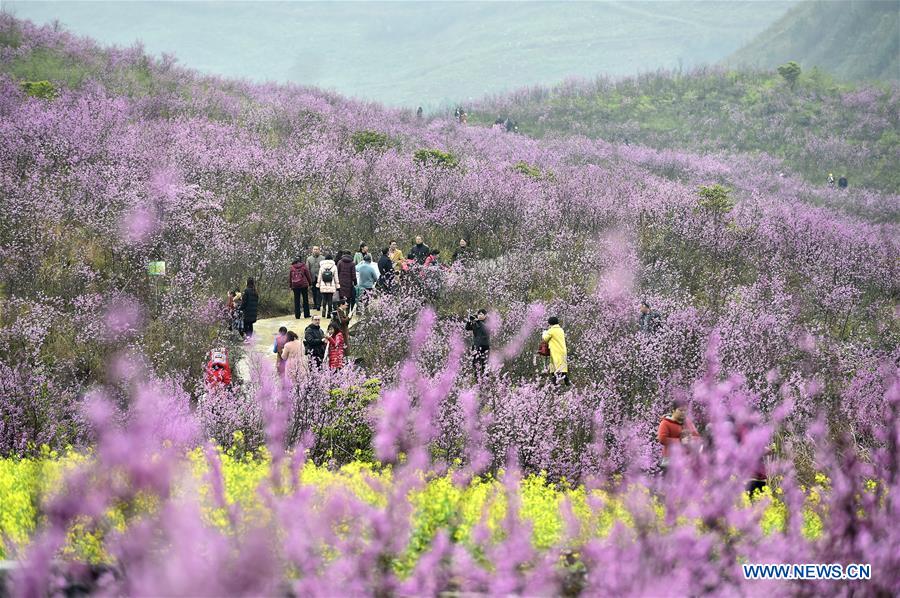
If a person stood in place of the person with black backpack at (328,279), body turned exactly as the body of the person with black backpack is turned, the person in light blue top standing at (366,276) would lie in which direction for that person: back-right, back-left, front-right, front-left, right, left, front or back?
right

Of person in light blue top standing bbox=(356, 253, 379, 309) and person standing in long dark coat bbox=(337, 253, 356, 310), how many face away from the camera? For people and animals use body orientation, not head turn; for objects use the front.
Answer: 2

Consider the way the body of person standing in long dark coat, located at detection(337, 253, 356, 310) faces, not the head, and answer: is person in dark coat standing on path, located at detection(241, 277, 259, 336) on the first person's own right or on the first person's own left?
on the first person's own left

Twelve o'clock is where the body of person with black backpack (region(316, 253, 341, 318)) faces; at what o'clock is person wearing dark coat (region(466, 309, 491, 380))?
The person wearing dark coat is roughly at 5 o'clock from the person with black backpack.

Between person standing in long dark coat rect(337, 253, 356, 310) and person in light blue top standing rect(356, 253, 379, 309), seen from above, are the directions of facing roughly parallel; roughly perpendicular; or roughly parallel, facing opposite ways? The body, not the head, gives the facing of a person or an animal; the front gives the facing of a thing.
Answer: roughly parallel

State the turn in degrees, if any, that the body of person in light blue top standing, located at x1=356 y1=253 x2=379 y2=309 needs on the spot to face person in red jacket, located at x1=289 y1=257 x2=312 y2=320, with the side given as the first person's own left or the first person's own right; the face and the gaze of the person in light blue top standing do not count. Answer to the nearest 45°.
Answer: approximately 90° to the first person's own left

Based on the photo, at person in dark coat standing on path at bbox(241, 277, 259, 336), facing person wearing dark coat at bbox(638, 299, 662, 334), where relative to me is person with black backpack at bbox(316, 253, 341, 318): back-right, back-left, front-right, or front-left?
front-left

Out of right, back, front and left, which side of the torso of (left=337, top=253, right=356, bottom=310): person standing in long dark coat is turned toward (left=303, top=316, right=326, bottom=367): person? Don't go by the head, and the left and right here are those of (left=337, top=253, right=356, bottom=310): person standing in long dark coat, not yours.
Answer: back

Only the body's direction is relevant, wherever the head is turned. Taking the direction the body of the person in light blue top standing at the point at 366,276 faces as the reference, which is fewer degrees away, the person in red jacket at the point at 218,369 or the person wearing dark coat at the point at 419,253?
the person wearing dark coat

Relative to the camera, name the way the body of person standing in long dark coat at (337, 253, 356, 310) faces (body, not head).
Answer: away from the camera

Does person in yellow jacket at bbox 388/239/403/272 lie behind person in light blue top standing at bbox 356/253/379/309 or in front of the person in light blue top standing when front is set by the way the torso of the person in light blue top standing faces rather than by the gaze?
in front

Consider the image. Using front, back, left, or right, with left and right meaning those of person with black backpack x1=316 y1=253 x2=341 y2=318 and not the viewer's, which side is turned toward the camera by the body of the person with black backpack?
back

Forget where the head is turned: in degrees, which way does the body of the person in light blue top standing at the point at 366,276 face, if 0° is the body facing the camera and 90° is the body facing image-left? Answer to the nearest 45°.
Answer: approximately 180°

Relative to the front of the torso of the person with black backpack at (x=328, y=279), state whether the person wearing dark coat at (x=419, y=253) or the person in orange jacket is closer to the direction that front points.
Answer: the person wearing dark coat

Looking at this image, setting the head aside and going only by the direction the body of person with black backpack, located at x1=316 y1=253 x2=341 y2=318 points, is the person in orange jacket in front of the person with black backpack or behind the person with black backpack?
behind

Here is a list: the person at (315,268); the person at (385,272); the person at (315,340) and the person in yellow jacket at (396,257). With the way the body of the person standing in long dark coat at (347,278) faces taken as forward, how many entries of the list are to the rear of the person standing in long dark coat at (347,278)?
1
